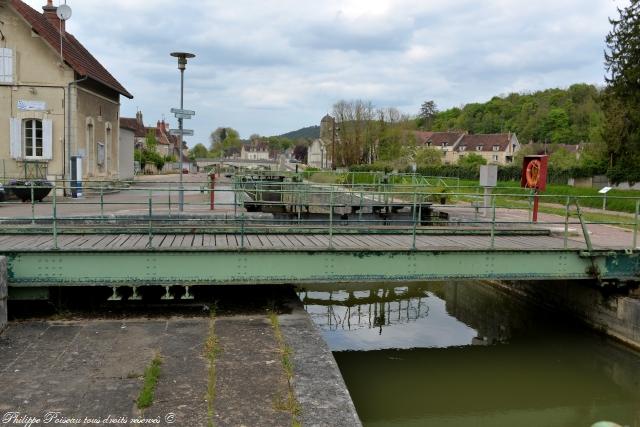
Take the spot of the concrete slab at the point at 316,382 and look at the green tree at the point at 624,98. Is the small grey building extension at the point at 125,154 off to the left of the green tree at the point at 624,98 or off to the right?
left

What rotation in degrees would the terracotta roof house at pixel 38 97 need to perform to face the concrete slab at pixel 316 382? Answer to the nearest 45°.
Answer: approximately 45° to its right

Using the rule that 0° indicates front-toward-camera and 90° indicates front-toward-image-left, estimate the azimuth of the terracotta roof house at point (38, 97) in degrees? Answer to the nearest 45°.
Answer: approximately 315°

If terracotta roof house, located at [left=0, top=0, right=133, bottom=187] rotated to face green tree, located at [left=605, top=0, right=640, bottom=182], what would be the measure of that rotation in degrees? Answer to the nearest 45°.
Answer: approximately 45° to its left
